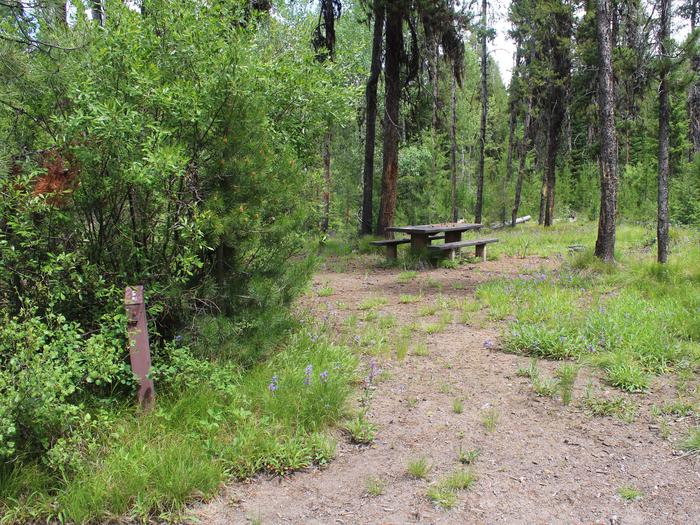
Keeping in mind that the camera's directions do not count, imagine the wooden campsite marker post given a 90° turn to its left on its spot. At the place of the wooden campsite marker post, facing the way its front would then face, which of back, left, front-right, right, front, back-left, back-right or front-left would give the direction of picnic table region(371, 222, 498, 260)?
front-left

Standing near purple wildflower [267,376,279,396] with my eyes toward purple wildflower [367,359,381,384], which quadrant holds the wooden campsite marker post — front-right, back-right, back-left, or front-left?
back-left

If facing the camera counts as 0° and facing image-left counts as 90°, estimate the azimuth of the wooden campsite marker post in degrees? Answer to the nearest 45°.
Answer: approximately 0°

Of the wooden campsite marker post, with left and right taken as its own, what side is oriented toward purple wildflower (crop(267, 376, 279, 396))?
left

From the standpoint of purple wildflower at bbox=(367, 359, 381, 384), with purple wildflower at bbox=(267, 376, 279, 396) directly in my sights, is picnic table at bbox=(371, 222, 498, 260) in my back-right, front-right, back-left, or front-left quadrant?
back-right

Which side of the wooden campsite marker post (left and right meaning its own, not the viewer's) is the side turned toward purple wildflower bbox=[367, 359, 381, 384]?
left
